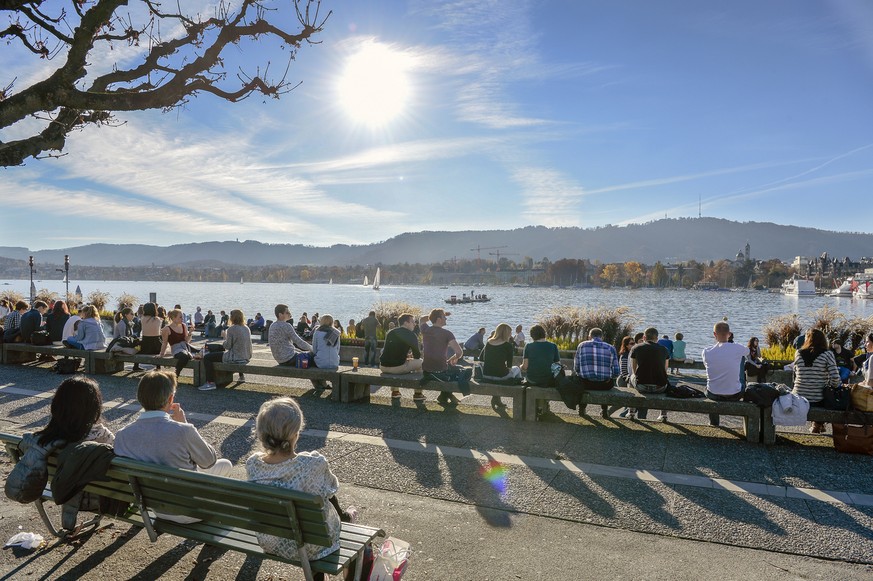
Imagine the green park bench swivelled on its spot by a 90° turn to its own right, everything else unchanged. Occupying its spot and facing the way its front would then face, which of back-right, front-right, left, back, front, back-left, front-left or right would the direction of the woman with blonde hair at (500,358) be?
left

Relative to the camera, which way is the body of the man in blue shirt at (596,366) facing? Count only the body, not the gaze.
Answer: away from the camera

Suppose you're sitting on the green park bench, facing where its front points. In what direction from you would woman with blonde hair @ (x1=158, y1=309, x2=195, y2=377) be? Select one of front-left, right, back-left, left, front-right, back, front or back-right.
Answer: front-left

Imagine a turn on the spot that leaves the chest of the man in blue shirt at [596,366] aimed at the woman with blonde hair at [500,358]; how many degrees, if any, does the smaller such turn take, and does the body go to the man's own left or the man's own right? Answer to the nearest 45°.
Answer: approximately 90° to the man's own left

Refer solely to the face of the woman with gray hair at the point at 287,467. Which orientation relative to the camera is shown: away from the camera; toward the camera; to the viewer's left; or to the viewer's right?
away from the camera

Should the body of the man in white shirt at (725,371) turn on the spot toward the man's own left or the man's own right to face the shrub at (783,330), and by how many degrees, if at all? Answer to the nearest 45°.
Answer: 0° — they already face it

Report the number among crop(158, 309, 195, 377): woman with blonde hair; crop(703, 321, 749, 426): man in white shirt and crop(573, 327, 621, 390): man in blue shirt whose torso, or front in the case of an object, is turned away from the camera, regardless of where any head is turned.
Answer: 2

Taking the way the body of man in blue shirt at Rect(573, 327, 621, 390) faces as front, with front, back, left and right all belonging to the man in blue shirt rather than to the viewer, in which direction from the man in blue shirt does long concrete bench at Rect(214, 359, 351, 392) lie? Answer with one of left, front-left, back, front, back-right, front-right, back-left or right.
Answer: left

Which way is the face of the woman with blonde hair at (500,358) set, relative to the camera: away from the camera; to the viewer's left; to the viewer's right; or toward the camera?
away from the camera

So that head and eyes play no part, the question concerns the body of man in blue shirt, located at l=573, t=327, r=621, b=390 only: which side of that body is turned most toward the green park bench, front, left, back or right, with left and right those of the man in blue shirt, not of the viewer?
back

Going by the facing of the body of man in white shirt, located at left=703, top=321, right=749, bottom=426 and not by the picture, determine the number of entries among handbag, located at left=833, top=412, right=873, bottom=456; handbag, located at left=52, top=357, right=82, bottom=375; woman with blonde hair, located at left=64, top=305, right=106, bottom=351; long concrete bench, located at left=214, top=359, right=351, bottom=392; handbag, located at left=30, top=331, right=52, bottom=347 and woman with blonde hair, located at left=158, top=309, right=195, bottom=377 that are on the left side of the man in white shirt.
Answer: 5

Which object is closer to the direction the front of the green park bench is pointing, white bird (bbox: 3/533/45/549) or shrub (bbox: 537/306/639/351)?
the shrub

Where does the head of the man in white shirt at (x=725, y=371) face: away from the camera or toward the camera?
away from the camera

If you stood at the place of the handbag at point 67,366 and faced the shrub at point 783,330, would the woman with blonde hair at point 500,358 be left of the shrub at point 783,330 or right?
right

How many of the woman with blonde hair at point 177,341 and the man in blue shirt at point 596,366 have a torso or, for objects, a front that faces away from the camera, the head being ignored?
1

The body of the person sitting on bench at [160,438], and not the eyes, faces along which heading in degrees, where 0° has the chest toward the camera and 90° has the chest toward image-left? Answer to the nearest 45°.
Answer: approximately 225°

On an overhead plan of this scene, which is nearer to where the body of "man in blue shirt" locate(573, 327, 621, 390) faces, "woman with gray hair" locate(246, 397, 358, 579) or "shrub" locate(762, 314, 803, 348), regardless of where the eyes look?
the shrub

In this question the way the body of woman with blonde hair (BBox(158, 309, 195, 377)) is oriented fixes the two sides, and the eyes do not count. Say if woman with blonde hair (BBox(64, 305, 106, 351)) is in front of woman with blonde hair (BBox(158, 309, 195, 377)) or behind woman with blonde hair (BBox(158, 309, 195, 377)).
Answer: behind
